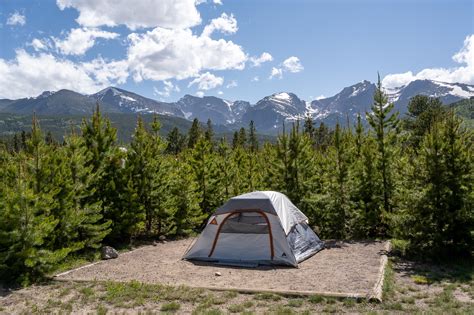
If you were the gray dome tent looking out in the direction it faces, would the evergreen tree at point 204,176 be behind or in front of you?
behind

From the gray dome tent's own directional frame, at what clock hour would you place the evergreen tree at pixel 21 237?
The evergreen tree is roughly at 2 o'clock from the gray dome tent.

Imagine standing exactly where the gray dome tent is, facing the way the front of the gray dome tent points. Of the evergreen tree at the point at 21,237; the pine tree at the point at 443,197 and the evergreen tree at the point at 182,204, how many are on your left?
1

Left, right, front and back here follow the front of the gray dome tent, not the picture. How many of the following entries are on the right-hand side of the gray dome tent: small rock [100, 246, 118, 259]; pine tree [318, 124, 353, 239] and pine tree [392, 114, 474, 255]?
1

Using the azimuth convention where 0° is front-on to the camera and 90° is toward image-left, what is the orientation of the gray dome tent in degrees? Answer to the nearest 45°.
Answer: approximately 0°

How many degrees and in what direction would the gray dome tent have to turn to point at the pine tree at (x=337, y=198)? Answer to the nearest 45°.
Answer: approximately 135° to its left

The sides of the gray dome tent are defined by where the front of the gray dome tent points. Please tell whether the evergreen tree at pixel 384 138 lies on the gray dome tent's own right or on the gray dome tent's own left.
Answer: on the gray dome tent's own left

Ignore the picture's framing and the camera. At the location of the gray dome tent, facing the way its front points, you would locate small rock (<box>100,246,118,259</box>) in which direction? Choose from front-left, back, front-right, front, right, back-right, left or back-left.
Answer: right

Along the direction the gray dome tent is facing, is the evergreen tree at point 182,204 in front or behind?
behind

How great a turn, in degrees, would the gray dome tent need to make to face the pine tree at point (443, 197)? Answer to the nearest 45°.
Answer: approximately 90° to its left

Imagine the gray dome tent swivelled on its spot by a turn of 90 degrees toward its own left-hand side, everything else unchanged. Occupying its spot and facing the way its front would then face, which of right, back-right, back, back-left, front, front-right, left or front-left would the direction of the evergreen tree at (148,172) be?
back-left
